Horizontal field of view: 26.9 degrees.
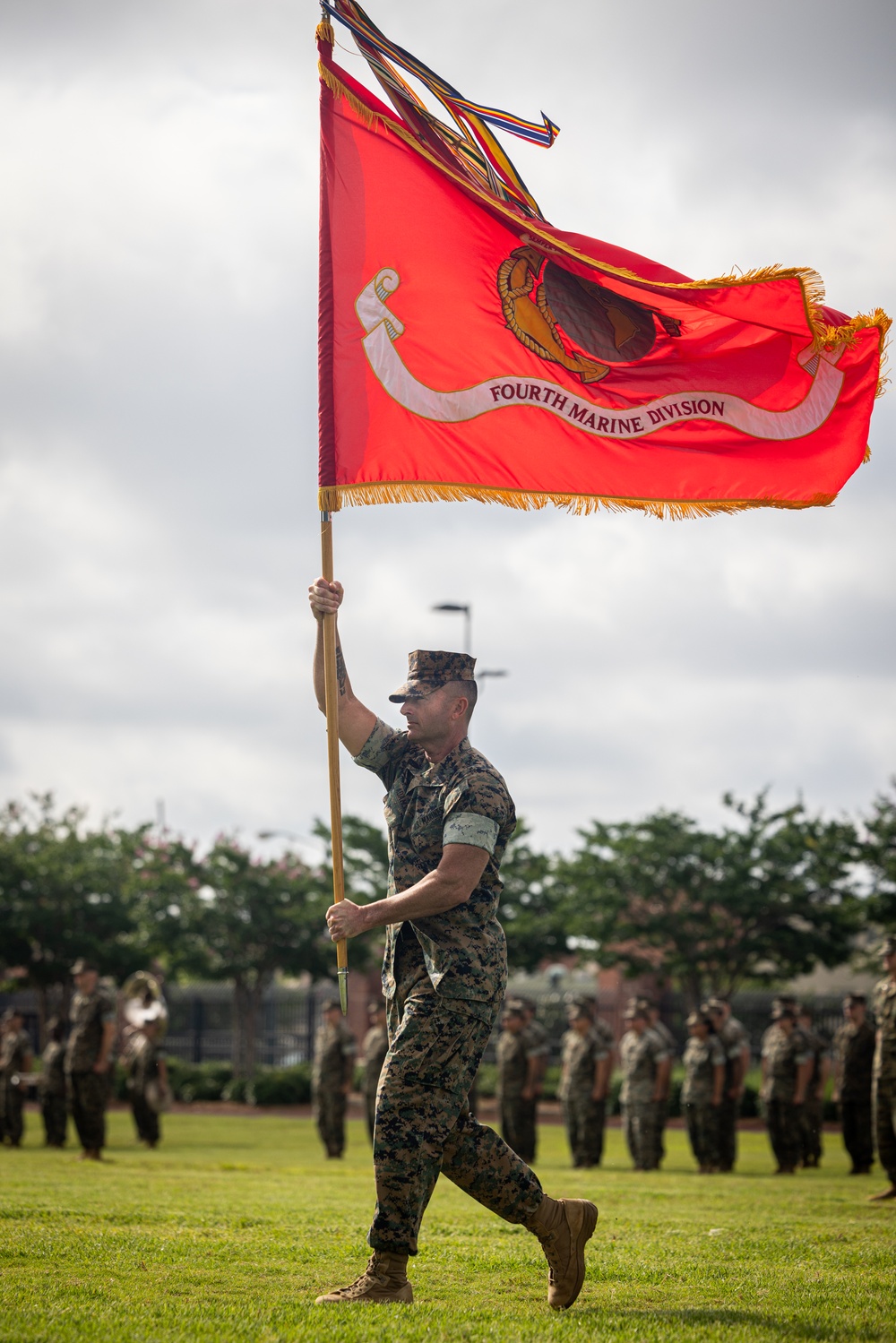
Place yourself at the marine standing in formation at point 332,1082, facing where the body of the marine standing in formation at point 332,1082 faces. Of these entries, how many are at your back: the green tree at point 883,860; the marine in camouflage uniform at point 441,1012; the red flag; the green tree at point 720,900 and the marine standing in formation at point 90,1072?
2

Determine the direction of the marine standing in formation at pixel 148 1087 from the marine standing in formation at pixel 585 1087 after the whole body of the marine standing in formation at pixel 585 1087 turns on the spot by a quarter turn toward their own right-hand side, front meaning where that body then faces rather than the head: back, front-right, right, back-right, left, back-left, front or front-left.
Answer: front-left

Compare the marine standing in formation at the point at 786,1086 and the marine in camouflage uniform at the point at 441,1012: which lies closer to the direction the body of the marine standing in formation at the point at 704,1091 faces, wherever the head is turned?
the marine in camouflage uniform

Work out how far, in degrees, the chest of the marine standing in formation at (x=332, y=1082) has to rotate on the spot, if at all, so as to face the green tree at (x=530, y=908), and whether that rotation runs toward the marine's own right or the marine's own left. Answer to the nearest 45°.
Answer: approximately 135° to the marine's own right

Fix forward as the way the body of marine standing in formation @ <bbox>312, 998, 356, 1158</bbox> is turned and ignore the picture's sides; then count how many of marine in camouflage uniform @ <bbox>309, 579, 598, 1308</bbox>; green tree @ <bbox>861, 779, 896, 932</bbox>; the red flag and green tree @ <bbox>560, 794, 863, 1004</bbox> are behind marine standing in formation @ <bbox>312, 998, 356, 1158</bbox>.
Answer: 2

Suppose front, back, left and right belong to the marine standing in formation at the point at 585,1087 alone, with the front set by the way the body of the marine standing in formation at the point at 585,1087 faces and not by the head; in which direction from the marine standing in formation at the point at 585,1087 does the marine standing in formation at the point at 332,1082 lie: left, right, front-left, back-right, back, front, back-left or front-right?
front-right

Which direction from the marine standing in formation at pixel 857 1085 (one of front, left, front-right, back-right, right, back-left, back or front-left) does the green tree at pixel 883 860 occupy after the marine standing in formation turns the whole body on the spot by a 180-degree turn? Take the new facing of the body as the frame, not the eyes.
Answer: front-left

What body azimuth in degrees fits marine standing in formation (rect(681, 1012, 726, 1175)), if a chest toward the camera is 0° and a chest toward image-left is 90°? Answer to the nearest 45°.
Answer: approximately 45°

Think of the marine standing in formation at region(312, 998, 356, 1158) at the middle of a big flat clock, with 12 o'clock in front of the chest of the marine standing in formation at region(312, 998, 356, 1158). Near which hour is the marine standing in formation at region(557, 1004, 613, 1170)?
the marine standing in formation at region(557, 1004, 613, 1170) is roughly at 8 o'clock from the marine standing in formation at region(312, 998, 356, 1158).

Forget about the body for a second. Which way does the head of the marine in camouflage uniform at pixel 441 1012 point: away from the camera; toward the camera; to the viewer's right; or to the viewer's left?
to the viewer's left

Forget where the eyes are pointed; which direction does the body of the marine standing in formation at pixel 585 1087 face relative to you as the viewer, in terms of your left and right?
facing the viewer and to the left of the viewer
